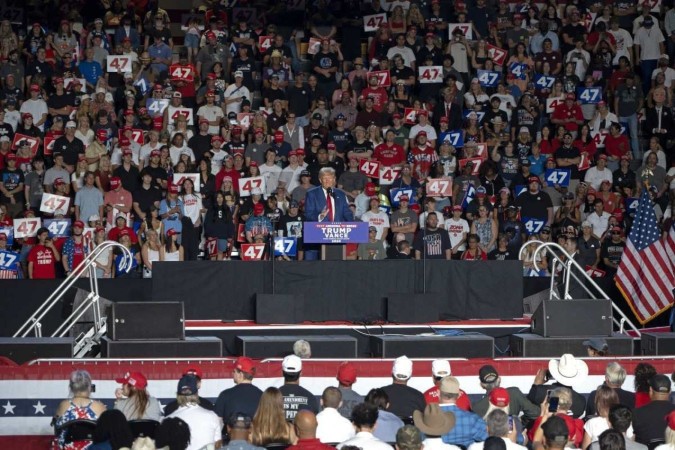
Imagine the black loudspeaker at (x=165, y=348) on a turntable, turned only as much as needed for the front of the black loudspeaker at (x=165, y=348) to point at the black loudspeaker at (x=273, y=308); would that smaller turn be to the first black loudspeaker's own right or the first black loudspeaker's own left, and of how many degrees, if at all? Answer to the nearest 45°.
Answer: approximately 135° to the first black loudspeaker's own left

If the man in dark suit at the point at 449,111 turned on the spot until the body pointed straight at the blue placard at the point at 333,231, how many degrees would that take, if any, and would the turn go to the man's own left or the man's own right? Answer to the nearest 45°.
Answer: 0° — they already face it

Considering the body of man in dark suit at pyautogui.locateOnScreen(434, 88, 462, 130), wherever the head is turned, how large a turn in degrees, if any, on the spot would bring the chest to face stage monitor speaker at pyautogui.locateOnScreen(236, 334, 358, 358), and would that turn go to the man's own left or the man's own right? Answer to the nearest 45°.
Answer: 0° — they already face it

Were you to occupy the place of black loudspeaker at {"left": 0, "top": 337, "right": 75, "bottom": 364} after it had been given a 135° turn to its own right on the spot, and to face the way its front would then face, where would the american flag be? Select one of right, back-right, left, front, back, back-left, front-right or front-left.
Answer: back-right

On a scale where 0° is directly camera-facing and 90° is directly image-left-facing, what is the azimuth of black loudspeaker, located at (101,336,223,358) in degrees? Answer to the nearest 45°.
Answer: approximately 0°

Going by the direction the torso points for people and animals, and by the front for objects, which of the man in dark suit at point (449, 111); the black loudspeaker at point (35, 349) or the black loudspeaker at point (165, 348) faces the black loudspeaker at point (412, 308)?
the man in dark suit

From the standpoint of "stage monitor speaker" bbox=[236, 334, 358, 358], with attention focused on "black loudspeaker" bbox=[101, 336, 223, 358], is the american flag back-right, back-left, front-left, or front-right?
back-right

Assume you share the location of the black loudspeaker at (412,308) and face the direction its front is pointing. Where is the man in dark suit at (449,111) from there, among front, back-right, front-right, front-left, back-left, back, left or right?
back

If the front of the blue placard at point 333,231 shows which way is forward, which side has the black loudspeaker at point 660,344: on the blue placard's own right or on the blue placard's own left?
on the blue placard's own left
